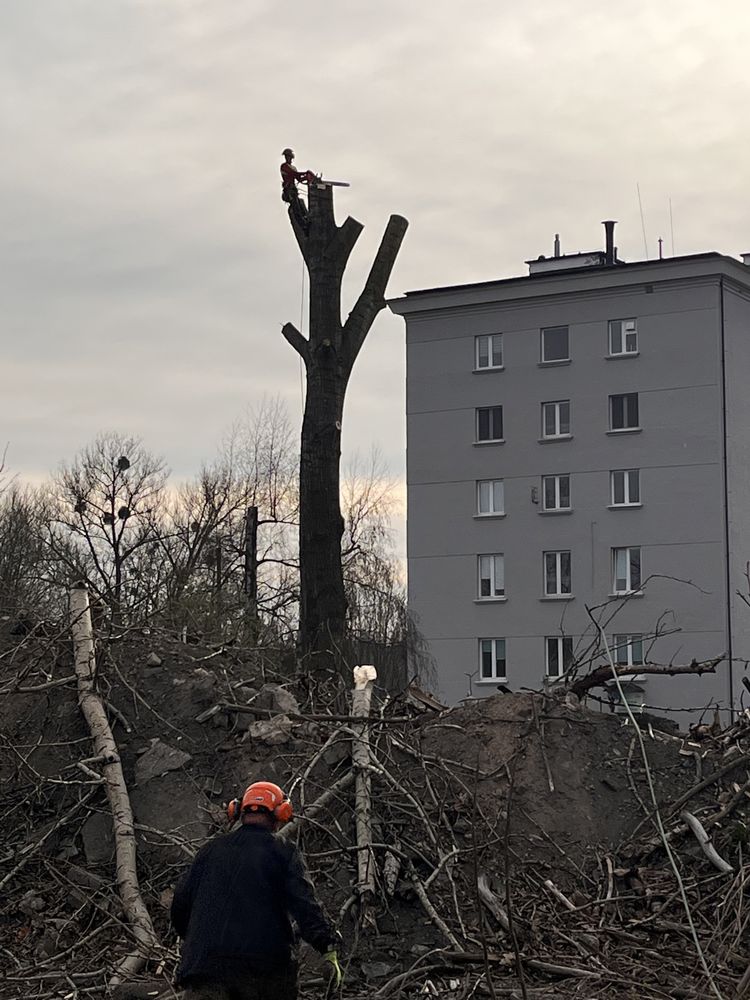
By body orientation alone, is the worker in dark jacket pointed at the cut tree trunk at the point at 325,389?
yes

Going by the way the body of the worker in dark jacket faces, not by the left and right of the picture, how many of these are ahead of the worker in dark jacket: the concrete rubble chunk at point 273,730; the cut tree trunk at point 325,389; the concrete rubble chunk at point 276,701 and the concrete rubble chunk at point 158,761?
4

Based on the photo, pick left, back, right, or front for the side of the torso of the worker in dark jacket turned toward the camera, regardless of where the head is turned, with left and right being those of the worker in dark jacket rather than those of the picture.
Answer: back

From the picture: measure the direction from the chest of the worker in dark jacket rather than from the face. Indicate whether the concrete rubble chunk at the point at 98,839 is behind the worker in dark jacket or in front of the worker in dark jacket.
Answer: in front

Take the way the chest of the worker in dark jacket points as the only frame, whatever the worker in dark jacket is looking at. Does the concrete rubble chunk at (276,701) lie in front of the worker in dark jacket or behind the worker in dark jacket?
in front

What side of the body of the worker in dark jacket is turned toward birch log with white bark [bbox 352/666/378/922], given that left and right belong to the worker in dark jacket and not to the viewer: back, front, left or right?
front

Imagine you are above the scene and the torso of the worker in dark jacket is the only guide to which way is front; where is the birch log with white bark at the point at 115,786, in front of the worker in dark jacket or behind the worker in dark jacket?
in front

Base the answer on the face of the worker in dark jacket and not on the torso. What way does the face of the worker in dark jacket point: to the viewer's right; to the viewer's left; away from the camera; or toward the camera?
away from the camera
